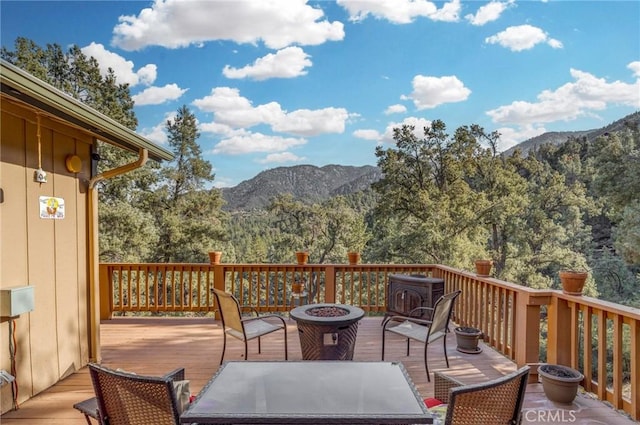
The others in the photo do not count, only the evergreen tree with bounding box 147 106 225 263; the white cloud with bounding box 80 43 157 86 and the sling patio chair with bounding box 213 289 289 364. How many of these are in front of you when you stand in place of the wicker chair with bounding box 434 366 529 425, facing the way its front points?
3

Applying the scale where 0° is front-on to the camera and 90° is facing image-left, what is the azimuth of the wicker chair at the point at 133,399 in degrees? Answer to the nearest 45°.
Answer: approximately 225°

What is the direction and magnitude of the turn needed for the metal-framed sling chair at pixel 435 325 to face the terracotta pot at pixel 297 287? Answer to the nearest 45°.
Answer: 0° — it already faces it

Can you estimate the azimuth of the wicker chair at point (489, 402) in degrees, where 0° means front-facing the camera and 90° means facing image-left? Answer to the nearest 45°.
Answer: approximately 135°

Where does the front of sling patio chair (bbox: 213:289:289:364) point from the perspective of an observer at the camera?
facing away from the viewer and to the right of the viewer

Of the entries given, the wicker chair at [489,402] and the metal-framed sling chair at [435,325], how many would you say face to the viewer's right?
0

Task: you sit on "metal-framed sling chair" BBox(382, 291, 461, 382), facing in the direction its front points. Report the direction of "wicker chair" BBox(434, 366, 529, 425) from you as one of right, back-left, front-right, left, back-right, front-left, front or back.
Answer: back-left

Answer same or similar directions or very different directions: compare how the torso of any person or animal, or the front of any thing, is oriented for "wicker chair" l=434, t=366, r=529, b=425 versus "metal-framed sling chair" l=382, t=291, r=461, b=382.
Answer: same or similar directions

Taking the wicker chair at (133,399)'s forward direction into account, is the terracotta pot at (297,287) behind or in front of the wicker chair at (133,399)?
in front

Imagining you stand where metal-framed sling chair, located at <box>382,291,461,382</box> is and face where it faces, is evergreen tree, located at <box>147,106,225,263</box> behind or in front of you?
in front
